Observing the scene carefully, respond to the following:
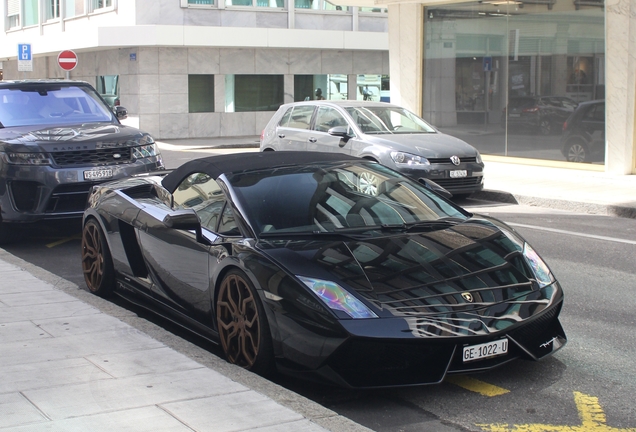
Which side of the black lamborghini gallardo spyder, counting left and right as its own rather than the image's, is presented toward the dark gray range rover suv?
back

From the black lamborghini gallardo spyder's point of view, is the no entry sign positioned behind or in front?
behind

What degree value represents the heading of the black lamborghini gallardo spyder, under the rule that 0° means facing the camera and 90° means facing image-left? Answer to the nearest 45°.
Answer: approximately 315°

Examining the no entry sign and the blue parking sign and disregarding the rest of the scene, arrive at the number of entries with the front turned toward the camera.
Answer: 2

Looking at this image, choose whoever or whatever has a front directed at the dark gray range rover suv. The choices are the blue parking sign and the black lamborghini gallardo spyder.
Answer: the blue parking sign

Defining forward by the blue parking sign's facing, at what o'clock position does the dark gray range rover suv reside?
The dark gray range rover suv is roughly at 12 o'clock from the blue parking sign.

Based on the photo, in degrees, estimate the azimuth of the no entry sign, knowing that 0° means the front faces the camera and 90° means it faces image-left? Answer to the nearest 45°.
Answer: approximately 0°
